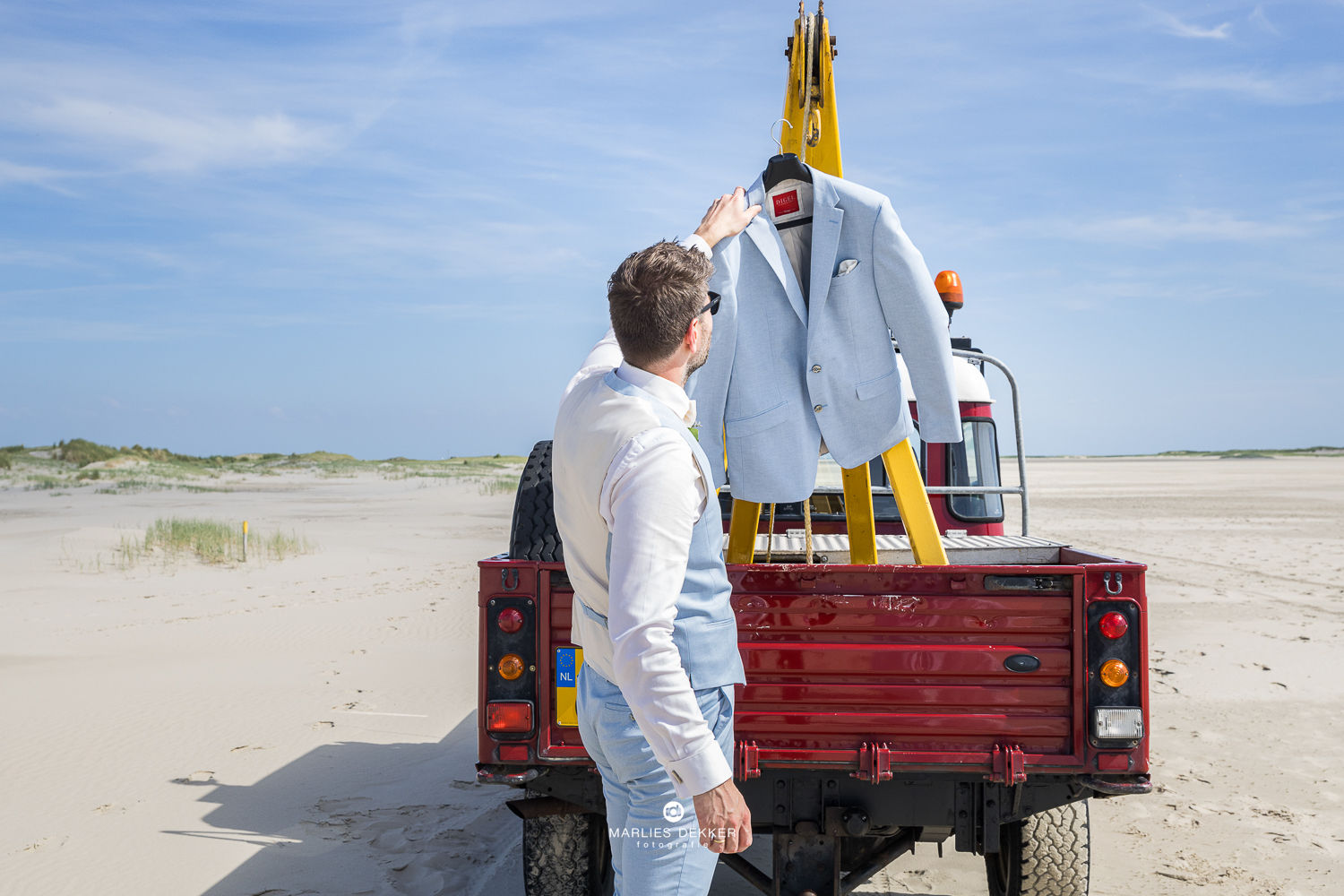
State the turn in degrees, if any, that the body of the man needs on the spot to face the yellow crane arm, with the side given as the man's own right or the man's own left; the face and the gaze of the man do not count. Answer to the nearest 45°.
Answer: approximately 45° to the man's own left

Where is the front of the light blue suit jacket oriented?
toward the camera

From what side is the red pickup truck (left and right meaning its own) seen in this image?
back

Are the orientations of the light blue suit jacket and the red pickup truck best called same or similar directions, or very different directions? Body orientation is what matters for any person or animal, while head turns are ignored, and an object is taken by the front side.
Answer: very different directions

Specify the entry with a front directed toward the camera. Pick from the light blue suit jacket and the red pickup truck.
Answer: the light blue suit jacket

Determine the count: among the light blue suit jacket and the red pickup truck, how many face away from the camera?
1

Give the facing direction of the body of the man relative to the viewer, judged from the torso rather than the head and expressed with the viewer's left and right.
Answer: facing away from the viewer and to the right of the viewer

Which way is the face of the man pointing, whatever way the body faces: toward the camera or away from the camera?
away from the camera

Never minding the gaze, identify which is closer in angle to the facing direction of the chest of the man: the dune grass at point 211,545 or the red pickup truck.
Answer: the red pickup truck
